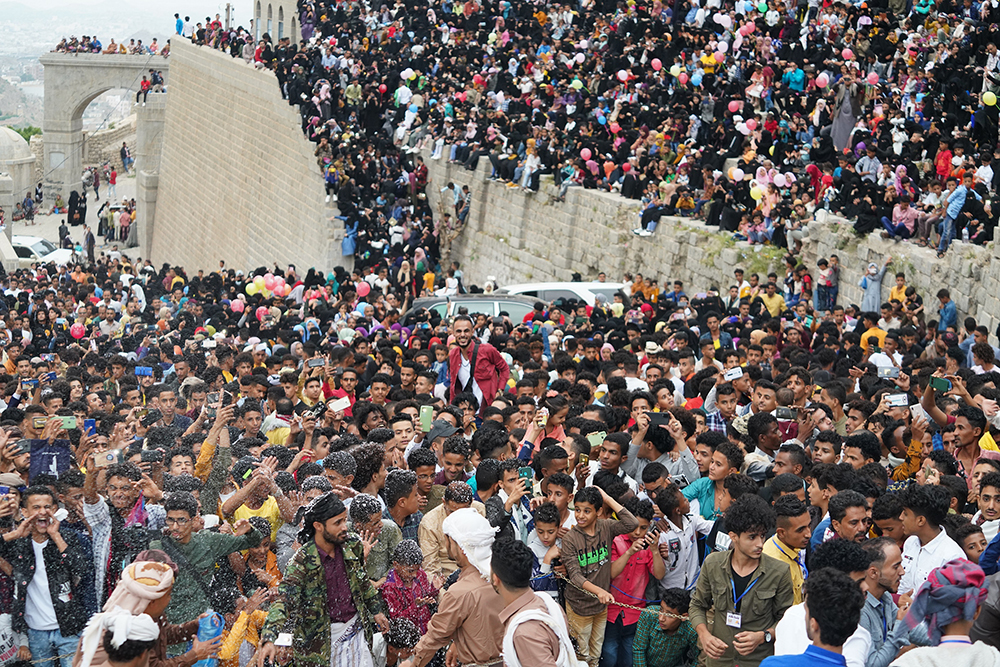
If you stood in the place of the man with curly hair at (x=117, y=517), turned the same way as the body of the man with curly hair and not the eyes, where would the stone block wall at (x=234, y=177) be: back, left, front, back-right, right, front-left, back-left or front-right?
back

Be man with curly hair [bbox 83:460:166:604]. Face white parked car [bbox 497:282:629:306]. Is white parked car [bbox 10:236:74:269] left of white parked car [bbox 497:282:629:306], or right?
left

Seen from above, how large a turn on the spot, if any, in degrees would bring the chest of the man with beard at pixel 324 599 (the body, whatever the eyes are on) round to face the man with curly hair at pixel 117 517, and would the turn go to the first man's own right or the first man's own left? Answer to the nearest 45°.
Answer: approximately 180°

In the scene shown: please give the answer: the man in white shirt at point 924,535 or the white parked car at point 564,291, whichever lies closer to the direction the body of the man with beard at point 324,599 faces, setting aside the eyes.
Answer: the man in white shirt

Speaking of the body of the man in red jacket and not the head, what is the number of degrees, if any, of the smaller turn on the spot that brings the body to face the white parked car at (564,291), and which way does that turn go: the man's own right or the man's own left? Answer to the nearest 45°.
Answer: approximately 135° to the man's own right

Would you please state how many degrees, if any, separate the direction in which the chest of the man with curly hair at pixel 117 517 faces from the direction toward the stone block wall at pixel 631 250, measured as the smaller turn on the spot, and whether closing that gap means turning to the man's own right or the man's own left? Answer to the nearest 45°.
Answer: approximately 135° to the man's own left

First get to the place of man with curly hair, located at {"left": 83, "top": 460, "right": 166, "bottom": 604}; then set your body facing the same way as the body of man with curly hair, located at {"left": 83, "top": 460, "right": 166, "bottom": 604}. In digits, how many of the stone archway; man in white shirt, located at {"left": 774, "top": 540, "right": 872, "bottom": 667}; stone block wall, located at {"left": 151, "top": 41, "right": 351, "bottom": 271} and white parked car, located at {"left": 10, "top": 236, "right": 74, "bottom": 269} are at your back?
3

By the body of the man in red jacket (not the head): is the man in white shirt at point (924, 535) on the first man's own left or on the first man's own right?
on the first man's own left

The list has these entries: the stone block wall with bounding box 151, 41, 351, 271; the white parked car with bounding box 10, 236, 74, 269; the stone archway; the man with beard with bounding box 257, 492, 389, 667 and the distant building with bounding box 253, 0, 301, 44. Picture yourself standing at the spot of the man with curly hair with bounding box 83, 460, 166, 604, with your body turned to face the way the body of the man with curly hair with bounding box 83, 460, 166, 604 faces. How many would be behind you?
4
